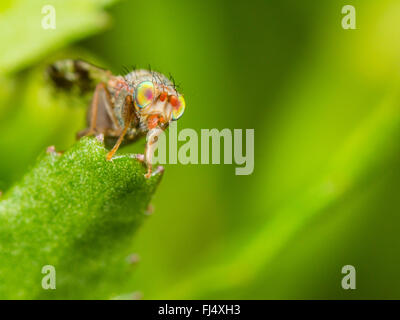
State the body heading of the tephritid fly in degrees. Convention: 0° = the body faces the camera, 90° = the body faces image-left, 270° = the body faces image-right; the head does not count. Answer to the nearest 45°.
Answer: approximately 315°
